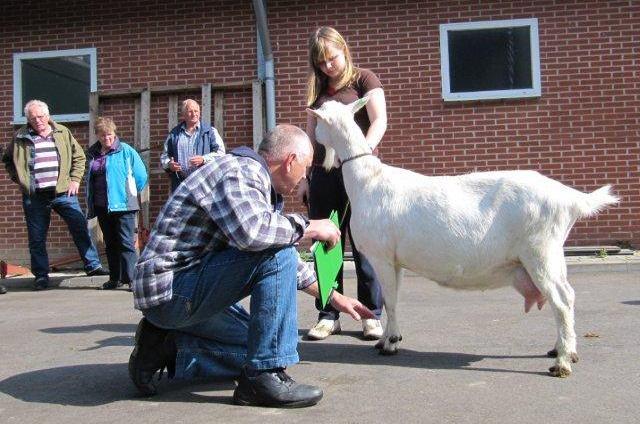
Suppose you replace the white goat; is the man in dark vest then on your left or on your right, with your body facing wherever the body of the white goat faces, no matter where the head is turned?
on your right

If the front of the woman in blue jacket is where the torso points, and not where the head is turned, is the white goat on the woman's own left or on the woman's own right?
on the woman's own left

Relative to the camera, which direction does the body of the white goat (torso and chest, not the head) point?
to the viewer's left

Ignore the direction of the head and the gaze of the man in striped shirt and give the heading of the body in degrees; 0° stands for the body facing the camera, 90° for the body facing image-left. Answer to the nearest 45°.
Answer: approximately 0°

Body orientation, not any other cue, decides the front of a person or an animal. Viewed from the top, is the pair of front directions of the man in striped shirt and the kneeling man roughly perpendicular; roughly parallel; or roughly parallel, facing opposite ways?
roughly perpendicular

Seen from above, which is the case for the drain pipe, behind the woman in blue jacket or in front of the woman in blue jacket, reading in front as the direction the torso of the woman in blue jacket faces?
behind

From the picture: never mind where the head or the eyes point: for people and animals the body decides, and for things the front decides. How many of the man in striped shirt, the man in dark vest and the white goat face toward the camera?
2

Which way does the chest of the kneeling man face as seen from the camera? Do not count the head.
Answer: to the viewer's right

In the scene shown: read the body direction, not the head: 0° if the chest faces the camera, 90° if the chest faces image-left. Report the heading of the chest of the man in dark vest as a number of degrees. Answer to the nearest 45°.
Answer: approximately 0°

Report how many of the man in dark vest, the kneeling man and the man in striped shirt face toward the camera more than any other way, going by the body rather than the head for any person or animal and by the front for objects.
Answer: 2
